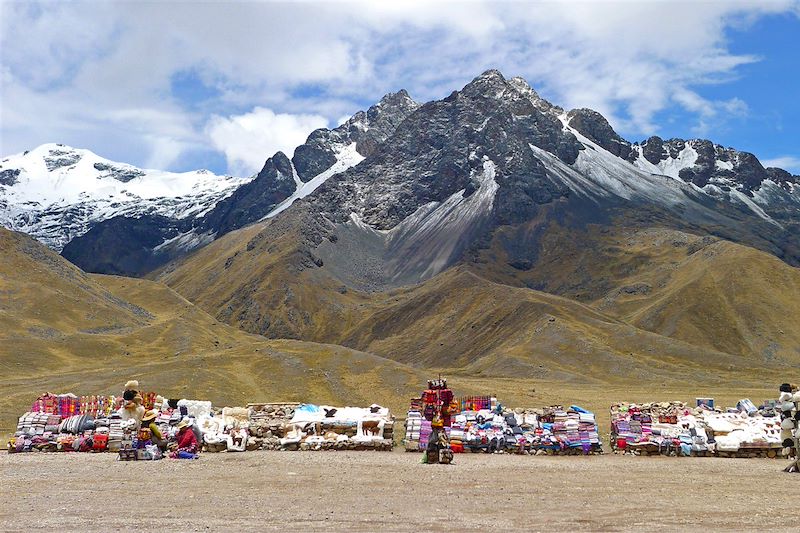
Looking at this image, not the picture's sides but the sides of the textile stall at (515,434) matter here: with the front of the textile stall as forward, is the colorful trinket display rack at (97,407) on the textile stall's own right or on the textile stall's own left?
on the textile stall's own right

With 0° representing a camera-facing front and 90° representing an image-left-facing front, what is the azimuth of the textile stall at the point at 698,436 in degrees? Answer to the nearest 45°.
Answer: approximately 0°

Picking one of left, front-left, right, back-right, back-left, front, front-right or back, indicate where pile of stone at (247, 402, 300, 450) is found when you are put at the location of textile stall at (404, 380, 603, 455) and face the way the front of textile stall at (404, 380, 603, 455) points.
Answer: right

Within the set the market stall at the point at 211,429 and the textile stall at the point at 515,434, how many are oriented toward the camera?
2

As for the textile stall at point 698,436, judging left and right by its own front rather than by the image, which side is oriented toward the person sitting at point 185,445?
right

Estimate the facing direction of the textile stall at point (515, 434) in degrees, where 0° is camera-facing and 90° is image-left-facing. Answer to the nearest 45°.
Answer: approximately 0°

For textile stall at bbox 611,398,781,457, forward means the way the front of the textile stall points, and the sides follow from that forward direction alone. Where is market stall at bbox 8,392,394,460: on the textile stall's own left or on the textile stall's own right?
on the textile stall's own right

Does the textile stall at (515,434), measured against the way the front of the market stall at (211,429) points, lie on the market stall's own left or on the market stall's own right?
on the market stall's own left

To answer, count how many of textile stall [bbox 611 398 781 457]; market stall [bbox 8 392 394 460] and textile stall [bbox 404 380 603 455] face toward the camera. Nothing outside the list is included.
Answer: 3

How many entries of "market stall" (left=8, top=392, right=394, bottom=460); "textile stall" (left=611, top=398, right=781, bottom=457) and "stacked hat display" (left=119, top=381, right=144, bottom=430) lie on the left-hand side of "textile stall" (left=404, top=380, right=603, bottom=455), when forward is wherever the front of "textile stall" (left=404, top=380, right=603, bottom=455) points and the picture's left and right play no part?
1
